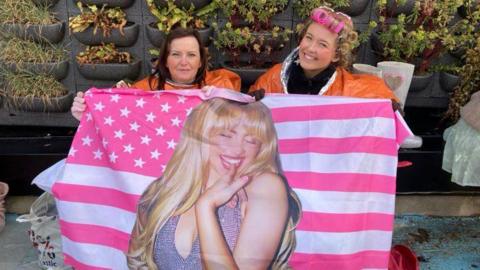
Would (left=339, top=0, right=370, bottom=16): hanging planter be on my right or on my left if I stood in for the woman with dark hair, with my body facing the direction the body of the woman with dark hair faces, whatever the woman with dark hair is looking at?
on my left

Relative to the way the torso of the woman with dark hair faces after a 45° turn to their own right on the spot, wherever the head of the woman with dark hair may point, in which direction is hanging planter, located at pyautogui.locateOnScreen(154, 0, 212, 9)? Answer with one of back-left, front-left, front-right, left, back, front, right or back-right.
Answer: back-right

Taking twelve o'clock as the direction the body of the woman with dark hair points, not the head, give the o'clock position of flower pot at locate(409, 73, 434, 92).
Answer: The flower pot is roughly at 8 o'clock from the woman with dark hair.

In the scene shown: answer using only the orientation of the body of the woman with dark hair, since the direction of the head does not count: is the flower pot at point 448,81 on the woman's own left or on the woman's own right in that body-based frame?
on the woman's own left

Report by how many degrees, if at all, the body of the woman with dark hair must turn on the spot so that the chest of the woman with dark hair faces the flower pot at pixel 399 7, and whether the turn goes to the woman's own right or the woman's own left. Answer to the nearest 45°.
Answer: approximately 135° to the woman's own left

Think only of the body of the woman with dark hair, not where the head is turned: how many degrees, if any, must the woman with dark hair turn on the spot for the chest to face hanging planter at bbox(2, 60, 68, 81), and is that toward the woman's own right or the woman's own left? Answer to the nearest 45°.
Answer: approximately 135° to the woman's own right

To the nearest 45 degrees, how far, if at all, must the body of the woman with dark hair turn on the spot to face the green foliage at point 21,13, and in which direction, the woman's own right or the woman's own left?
approximately 135° to the woman's own right

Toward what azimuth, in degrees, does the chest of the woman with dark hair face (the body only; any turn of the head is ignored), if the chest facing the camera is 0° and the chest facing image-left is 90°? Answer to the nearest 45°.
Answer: approximately 0°

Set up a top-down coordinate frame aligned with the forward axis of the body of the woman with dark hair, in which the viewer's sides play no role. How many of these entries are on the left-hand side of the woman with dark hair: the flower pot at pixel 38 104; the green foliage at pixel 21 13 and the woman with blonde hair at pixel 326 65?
1

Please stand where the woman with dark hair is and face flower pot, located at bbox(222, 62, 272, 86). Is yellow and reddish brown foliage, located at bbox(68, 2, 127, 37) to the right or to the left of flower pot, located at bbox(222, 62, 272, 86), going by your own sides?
left

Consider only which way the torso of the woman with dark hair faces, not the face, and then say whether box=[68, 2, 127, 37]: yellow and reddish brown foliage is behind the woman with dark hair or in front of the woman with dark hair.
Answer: behind
